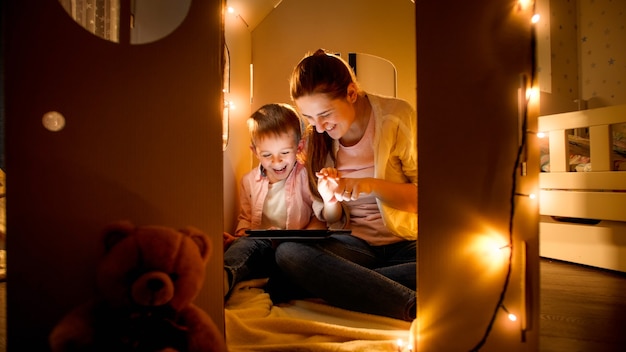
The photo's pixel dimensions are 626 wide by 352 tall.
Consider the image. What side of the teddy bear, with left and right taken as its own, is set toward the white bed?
left

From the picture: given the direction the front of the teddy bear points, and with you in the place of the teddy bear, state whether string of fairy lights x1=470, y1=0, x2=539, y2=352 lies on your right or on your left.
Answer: on your left

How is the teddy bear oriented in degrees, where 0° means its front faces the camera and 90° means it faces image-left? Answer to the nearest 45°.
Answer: approximately 0°

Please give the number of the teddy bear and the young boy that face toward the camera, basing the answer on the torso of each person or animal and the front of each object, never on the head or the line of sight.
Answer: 2

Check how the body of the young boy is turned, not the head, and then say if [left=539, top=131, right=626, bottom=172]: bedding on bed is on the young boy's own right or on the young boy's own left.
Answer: on the young boy's own left

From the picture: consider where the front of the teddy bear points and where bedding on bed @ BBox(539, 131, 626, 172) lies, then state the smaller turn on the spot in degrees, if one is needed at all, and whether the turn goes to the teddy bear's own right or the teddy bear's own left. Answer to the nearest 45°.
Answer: approximately 90° to the teddy bear's own left

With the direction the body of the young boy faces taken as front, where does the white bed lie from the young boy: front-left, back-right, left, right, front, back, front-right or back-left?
left
